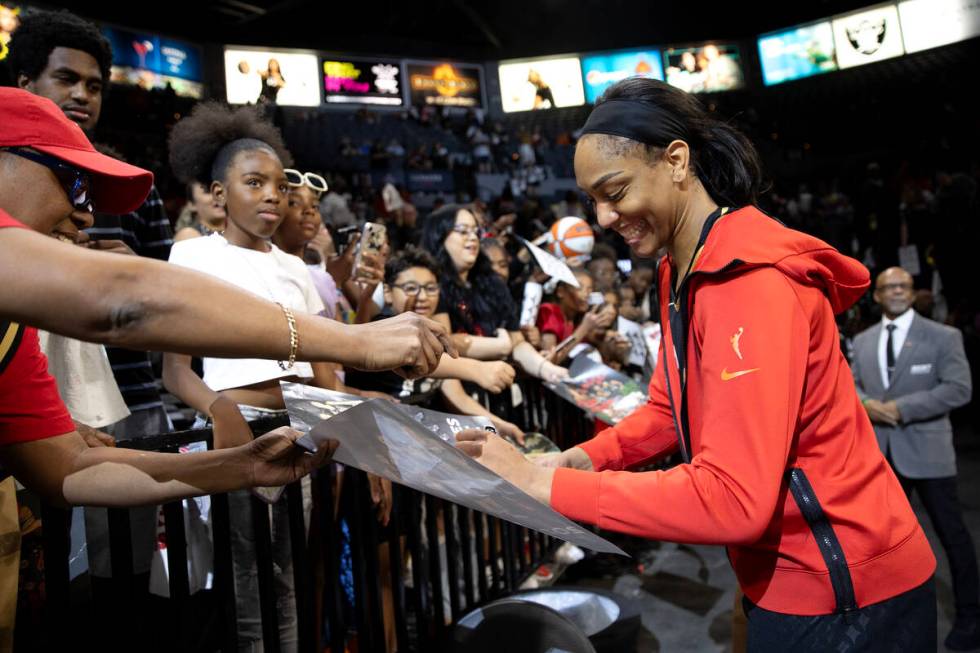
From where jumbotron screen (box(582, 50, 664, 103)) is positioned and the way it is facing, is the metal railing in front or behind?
in front

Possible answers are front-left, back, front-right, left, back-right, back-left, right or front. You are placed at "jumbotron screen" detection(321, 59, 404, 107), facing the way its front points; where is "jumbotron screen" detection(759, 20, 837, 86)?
left

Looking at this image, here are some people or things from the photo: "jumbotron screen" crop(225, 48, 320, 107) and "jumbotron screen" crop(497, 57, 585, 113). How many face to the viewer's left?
0

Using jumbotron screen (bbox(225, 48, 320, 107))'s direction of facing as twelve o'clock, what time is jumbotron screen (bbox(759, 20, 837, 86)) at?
jumbotron screen (bbox(759, 20, 837, 86)) is roughly at 9 o'clock from jumbotron screen (bbox(225, 48, 320, 107)).

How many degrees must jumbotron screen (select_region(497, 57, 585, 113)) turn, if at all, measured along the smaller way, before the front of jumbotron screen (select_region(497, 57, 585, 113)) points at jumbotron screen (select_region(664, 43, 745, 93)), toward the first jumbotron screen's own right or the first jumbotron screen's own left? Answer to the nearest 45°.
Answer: approximately 90° to the first jumbotron screen's own left

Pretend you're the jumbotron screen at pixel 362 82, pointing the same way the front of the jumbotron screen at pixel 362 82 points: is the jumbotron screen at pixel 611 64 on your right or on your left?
on your left

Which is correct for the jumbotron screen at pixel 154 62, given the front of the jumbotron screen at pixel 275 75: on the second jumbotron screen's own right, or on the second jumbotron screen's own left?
on the second jumbotron screen's own right

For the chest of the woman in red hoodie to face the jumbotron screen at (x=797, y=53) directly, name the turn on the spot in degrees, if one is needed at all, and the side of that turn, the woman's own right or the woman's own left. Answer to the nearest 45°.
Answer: approximately 90° to the woman's own right

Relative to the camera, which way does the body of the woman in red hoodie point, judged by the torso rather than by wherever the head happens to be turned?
to the viewer's left

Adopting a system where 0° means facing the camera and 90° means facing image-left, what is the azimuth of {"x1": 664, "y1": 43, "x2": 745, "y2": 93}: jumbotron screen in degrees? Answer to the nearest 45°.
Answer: approximately 0°

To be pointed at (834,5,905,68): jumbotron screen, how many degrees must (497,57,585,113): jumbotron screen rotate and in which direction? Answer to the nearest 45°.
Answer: approximately 90° to its left

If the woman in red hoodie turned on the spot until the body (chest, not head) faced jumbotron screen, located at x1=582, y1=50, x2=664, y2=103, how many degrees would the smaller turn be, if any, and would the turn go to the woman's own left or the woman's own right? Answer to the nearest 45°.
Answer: approximately 90° to the woman's own right

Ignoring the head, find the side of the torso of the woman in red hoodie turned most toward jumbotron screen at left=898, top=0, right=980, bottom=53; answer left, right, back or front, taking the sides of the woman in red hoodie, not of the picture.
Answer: right
